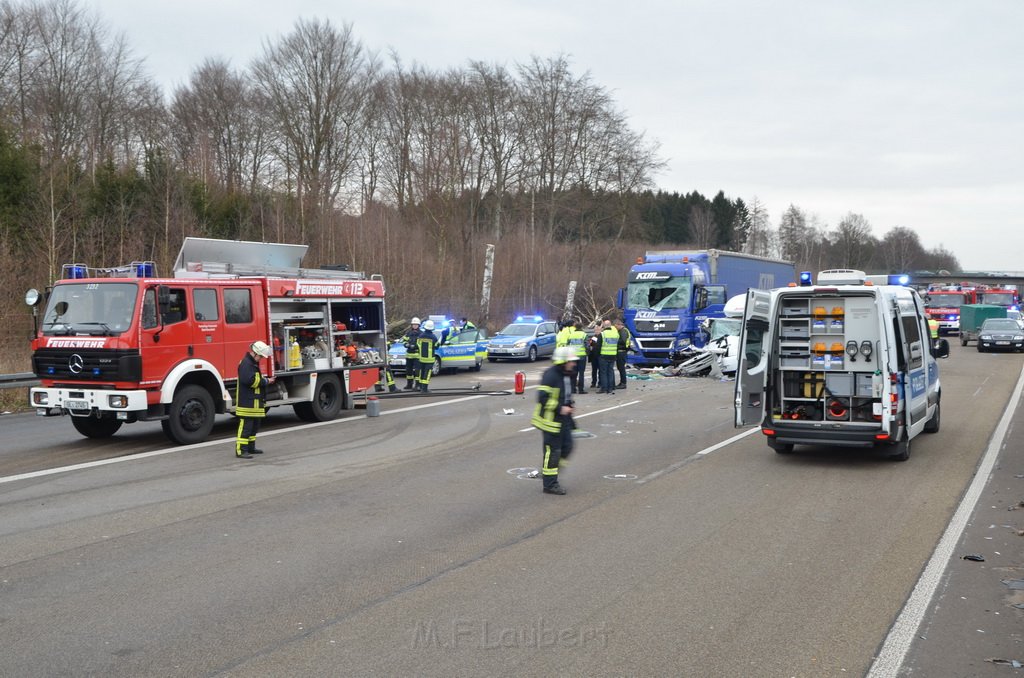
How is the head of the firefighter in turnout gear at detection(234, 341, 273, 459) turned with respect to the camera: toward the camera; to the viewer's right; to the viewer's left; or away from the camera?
to the viewer's right

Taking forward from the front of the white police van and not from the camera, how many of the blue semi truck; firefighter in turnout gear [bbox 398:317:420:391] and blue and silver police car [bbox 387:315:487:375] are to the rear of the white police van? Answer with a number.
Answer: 0

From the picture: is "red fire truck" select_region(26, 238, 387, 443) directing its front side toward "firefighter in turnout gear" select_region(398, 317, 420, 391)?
no

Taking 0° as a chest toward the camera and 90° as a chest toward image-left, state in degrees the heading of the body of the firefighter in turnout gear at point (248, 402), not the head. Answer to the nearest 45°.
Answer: approximately 270°

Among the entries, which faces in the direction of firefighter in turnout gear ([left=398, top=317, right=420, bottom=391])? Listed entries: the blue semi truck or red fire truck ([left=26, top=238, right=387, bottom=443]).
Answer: the blue semi truck

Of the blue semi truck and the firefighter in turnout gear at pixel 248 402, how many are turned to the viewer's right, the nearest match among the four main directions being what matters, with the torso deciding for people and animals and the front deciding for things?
1

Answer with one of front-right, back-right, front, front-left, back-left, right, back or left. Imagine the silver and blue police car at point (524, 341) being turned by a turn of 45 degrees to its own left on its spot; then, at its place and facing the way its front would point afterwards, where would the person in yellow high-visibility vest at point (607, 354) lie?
front

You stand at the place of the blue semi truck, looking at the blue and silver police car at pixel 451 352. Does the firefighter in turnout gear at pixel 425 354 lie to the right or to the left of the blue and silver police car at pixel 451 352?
left

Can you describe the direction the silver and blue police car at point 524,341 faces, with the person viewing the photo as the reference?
facing the viewer and to the left of the viewer

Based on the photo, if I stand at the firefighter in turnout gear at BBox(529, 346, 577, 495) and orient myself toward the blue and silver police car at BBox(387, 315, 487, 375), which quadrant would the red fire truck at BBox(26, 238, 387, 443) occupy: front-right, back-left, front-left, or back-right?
front-left

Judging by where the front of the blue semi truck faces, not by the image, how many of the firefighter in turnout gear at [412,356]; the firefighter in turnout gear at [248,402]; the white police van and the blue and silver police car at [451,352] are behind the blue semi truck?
0

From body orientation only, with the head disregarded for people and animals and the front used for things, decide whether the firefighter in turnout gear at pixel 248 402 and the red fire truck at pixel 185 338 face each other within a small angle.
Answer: no

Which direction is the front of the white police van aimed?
away from the camera

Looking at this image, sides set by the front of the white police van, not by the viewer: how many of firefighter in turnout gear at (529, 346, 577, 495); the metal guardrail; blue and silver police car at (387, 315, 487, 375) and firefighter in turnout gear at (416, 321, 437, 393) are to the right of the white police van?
0

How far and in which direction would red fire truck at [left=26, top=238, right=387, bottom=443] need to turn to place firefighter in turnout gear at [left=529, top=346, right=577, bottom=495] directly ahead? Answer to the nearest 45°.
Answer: approximately 90° to its left
